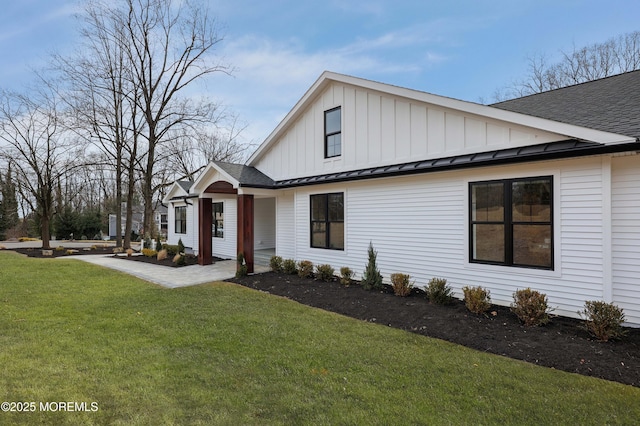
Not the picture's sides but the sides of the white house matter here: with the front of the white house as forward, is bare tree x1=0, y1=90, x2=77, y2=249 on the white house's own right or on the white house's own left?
on the white house's own right

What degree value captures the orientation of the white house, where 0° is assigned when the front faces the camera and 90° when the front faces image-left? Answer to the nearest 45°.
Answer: approximately 45°

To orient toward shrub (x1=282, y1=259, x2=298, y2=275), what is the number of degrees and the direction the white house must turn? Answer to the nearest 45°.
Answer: approximately 90° to its right

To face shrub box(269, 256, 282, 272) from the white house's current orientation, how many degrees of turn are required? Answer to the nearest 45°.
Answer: approximately 90° to its right

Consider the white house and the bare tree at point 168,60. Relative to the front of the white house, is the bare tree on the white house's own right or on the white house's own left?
on the white house's own right

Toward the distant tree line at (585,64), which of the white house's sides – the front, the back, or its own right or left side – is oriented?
back
